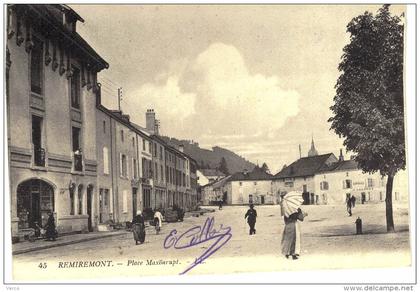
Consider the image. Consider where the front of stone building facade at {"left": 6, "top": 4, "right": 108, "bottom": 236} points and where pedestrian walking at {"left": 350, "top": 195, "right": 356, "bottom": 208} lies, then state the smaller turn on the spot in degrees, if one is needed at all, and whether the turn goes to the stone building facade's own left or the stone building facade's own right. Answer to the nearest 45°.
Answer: approximately 45° to the stone building facade's own left

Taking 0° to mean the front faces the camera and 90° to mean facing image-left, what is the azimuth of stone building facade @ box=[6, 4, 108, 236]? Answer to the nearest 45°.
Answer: approximately 315°

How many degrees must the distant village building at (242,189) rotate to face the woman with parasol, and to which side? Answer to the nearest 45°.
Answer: approximately 45° to its left

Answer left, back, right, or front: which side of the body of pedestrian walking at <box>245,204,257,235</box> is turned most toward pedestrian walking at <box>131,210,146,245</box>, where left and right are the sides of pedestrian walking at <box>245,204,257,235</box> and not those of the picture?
right

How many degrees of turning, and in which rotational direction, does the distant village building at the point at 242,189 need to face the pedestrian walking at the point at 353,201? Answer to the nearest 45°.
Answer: approximately 90° to its left

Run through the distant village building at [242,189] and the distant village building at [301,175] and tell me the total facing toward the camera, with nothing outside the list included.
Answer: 2

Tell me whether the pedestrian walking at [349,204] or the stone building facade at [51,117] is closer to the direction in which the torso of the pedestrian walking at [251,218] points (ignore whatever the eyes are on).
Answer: the stone building facade

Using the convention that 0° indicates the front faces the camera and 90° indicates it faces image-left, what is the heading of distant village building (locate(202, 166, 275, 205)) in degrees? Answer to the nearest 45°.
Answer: approximately 0°

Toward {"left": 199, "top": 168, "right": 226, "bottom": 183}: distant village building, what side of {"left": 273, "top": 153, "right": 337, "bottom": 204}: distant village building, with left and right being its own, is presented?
right
